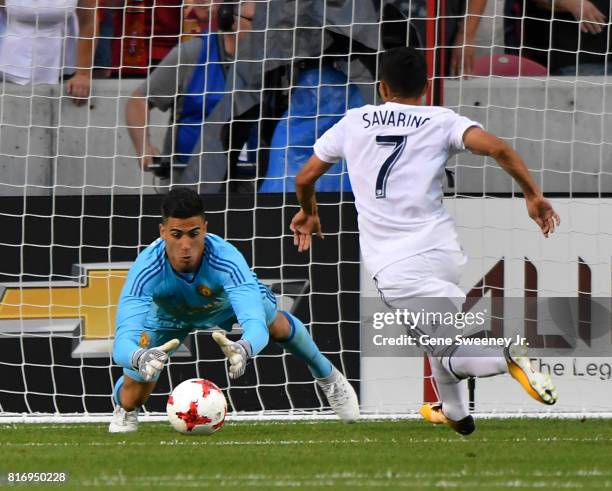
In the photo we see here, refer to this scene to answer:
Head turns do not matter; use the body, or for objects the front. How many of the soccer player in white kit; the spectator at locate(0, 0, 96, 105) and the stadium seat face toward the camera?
2

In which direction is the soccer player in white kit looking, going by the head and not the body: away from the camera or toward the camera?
away from the camera

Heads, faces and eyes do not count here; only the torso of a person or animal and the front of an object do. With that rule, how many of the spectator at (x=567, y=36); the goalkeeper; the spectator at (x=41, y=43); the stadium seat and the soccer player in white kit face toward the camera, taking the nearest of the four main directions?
4

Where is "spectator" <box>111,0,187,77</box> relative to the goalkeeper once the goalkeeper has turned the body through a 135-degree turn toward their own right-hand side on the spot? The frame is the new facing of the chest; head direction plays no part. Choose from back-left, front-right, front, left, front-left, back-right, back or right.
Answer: front-right

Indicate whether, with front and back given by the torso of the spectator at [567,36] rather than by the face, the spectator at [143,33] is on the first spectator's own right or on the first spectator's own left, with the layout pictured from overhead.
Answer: on the first spectator's own right

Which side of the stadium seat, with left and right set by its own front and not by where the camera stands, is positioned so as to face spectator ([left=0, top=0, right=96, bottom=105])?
right

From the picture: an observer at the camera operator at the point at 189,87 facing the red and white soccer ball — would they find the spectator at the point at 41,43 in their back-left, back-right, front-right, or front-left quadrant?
back-right

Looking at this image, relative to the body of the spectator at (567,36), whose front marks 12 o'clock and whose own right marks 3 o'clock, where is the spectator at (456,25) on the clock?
the spectator at (456,25) is roughly at 2 o'clock from the spectator at (567,36).

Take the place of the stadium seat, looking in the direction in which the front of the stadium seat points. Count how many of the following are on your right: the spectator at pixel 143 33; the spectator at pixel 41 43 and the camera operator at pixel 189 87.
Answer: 3

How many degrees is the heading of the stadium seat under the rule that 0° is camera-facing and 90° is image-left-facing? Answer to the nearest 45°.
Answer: approximately 0°
